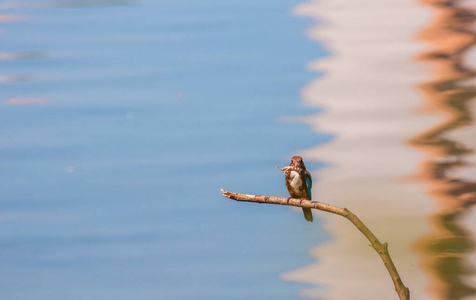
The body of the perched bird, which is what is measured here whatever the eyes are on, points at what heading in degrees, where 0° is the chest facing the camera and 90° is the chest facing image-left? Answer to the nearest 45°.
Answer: approximately 45°
